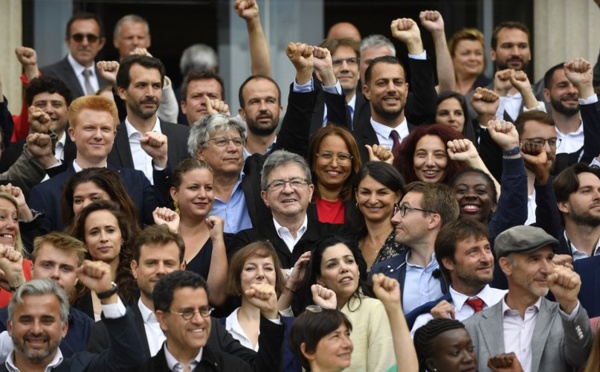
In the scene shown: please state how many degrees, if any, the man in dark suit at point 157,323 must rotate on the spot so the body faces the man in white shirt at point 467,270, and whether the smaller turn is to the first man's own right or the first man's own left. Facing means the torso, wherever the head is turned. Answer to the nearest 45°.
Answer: approximately 90° to the first man's own left

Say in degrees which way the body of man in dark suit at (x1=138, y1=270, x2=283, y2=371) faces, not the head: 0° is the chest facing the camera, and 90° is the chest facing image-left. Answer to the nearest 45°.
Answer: approximately 315°

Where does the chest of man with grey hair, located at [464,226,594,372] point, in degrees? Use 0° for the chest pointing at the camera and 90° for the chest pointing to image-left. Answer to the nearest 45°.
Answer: approximately 315°
